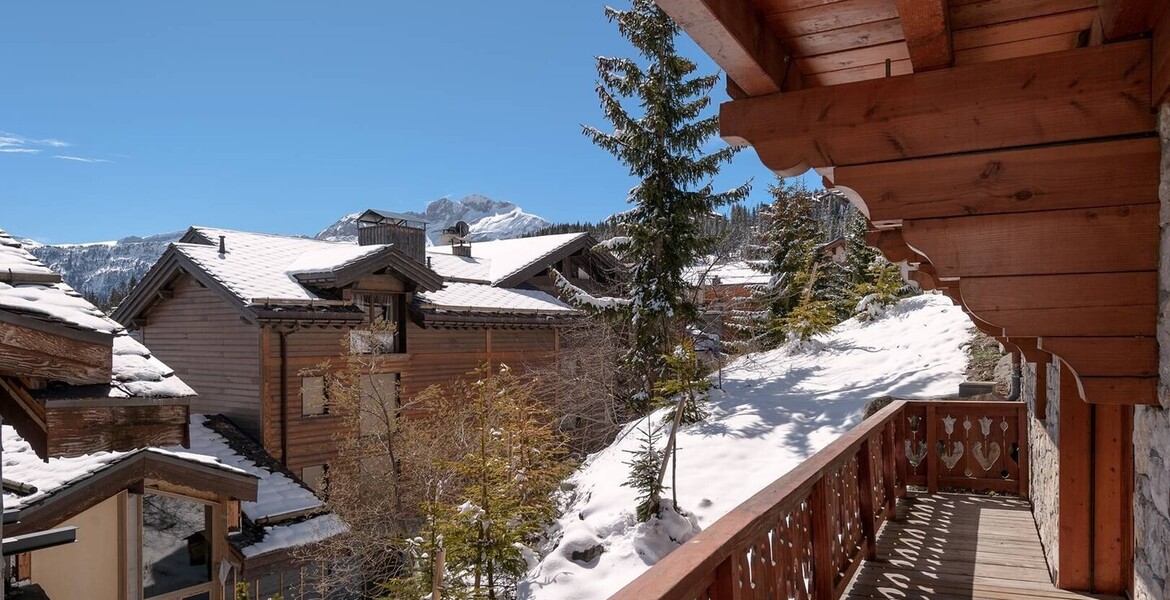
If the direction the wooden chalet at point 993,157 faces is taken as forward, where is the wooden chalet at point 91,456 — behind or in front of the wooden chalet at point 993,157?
in front

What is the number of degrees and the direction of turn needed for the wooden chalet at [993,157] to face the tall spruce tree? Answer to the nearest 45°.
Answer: approximately 45° to its right

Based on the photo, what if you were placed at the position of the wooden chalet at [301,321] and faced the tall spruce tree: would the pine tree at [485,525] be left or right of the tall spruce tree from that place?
right

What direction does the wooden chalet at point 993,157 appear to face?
to the viewer's left

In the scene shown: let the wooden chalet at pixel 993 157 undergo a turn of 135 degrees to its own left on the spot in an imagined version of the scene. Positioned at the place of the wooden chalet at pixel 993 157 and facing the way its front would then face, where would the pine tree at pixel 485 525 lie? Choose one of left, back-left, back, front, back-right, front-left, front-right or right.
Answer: back

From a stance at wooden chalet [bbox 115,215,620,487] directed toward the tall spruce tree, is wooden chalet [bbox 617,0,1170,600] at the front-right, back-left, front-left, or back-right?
front-right

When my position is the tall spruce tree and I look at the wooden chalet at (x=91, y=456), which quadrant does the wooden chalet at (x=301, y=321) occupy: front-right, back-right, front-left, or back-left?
front-right

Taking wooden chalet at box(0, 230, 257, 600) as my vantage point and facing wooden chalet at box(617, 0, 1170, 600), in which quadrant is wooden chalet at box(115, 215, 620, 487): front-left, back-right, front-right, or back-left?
back-left

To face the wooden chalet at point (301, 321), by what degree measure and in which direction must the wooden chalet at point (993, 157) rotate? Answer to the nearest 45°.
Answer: approximately 45° to its right
